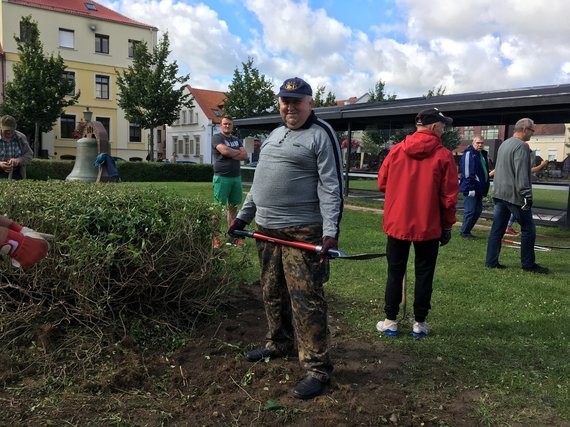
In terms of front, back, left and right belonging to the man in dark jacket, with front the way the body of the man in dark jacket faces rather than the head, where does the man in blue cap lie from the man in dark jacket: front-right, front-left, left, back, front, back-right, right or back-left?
front-right

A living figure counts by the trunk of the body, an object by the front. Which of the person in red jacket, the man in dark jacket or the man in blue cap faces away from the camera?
the person in red jacket

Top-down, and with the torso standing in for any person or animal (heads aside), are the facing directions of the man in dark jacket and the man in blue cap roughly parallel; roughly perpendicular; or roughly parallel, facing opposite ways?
roughly perpendicular

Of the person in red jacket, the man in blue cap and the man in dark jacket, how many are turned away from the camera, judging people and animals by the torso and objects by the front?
1

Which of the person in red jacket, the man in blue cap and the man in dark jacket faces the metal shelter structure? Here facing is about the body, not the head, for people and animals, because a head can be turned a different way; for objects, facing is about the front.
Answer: the person in red jacket

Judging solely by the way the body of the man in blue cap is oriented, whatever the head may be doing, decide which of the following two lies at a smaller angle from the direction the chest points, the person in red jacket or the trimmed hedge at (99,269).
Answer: the trimmed hedge

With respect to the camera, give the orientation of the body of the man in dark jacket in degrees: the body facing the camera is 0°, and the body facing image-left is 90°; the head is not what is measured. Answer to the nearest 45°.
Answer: approximately 315°

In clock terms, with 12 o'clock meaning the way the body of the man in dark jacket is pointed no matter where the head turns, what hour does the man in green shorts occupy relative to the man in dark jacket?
The man in green shorts is roughly at 3 o'clock from the man in dark jacket.

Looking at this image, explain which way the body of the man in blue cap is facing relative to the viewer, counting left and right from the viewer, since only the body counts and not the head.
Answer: facing the viewer and to the left of the viewer

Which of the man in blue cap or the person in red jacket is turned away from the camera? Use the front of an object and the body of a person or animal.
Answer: the person in red jacket

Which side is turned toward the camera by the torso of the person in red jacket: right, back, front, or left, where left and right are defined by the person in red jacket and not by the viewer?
back

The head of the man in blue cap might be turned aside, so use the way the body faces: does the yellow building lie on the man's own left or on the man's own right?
on the man's own right

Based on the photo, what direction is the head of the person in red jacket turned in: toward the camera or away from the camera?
away from the camera
